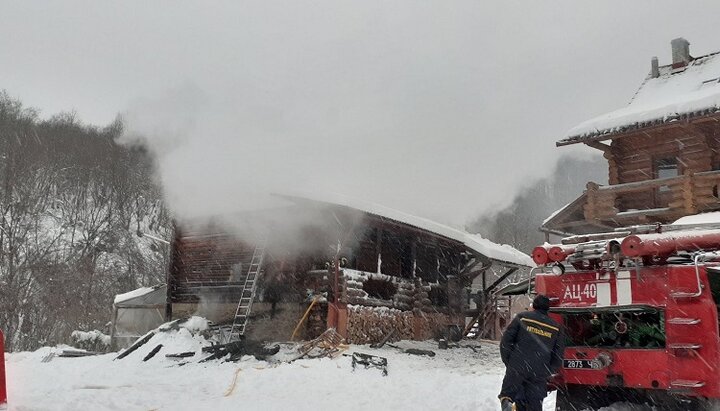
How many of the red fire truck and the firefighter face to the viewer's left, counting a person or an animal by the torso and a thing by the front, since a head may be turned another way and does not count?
0

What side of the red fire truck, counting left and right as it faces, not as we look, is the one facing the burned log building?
left

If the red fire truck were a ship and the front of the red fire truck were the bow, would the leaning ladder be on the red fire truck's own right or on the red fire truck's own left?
on the red fire truck's own left

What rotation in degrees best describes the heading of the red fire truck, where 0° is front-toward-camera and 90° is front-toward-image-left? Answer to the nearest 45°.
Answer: approximately 225°

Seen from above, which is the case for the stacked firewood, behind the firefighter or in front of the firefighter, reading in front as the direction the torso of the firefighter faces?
in front

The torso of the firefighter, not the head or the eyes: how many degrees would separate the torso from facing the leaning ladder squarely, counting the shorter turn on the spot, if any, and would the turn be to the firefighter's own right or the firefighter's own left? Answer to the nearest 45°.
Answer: approximately 45° to the firefighter's own left

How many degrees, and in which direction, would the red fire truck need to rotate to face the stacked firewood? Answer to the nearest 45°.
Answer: approximately 90° to its left

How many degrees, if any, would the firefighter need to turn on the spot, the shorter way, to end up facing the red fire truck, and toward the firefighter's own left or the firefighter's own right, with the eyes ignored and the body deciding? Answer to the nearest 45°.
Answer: approximately 45° to the firefighter's own right

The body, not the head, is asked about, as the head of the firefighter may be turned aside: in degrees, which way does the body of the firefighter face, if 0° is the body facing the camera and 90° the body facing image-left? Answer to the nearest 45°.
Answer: approximately 180°
